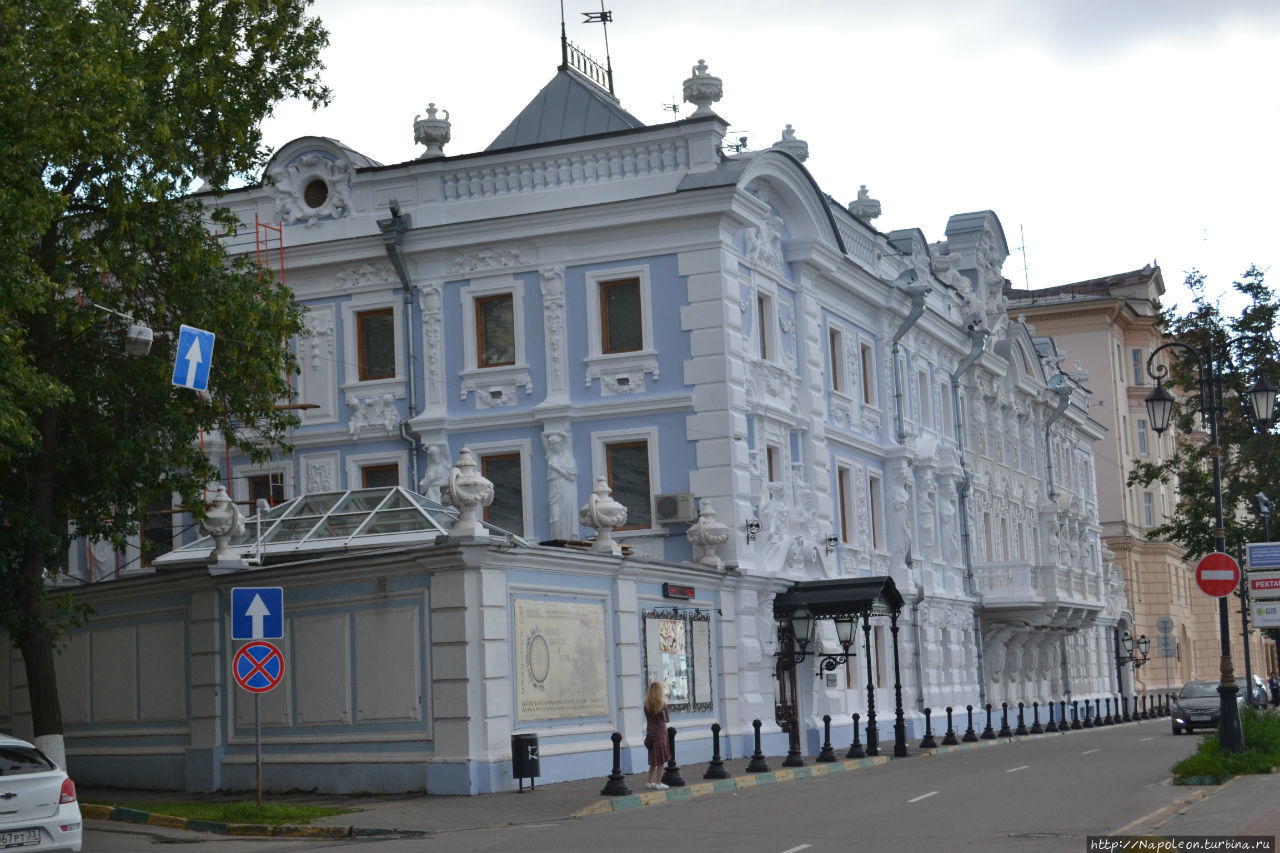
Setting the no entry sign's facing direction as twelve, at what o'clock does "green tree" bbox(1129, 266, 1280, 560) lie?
The green tree is roughly at 6 o'clock from the no entry sign.

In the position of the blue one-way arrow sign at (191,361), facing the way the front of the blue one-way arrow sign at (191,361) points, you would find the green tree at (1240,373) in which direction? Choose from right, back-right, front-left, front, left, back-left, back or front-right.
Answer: back-left

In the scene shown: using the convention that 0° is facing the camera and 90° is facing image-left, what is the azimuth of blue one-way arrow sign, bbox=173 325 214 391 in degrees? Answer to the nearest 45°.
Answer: approximately 0°

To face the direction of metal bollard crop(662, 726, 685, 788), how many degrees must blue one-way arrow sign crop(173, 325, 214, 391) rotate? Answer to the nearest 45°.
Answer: approximately 90° to its left

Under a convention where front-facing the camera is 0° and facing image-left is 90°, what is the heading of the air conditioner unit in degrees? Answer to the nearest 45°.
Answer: approximately 45°

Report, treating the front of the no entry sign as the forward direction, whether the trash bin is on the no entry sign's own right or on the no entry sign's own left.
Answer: on the no entry sign's own right

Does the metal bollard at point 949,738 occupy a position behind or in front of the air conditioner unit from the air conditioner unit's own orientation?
behind

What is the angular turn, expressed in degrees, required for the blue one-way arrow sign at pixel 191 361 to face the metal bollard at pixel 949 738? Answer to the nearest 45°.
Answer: approximately 135° to its left

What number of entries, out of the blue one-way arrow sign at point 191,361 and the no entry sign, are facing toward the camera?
2

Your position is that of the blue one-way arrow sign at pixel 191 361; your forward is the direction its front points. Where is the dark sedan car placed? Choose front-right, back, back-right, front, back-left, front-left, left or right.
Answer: back-left

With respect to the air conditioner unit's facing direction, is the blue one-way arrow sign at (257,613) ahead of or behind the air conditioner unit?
ahead

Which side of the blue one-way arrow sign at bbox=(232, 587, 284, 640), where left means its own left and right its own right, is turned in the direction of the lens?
front

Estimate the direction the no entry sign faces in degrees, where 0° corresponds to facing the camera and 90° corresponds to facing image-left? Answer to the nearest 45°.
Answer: approximately 0°

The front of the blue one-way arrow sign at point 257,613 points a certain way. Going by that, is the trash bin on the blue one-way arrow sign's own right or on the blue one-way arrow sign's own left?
on the blue one-way arrow sign's own left
